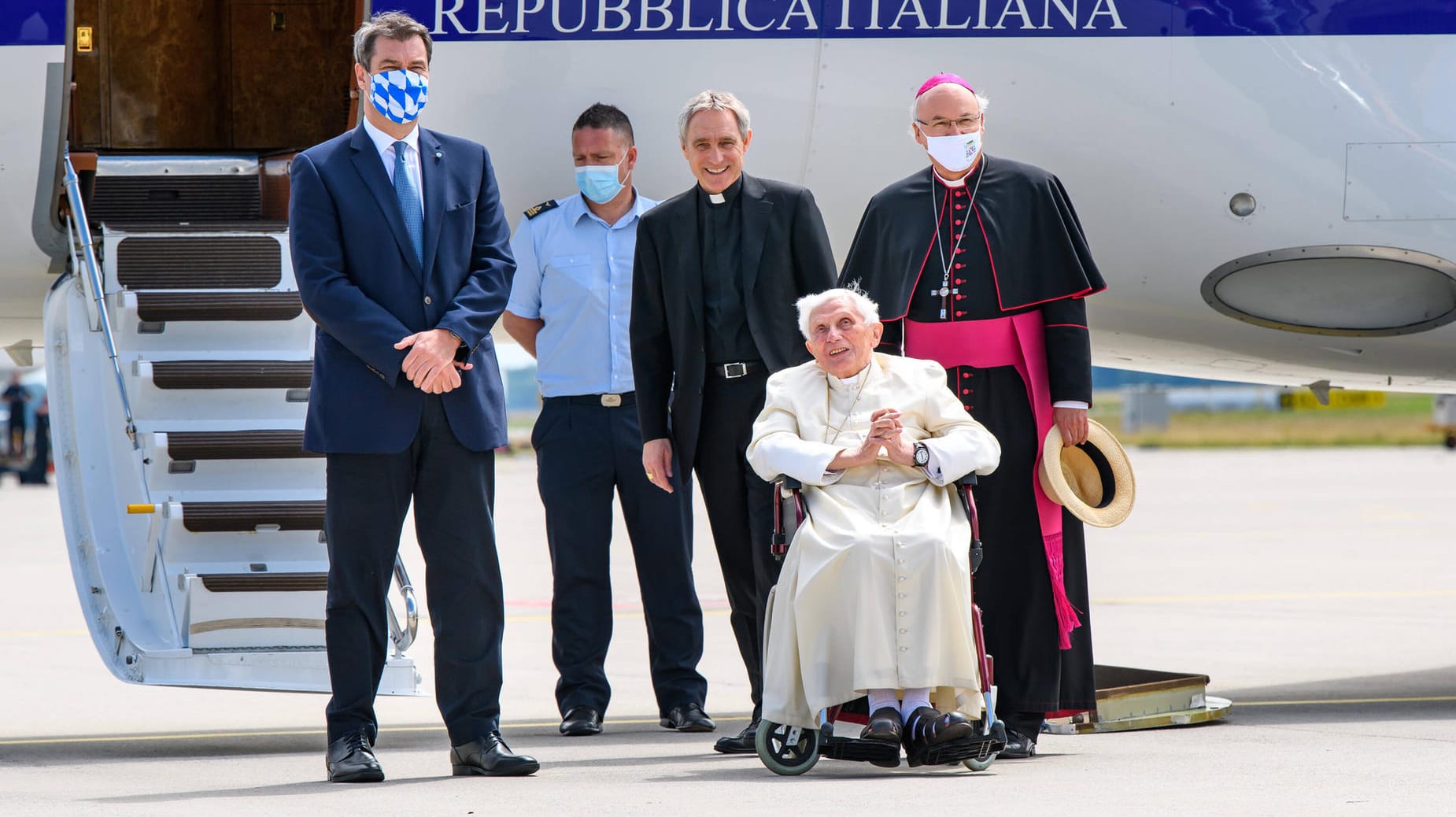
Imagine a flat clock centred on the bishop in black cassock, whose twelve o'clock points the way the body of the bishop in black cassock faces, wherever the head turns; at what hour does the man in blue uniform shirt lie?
The man in blue uniform shirt is roughly at 4 o'clock from the bishop in black cassock.

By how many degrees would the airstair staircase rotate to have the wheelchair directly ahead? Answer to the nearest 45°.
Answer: approximately 45° to its left

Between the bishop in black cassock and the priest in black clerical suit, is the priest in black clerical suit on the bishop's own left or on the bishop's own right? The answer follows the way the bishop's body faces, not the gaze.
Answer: on the bishop's own right

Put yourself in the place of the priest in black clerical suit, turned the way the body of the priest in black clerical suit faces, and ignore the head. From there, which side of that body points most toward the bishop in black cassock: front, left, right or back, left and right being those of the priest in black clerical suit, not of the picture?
left

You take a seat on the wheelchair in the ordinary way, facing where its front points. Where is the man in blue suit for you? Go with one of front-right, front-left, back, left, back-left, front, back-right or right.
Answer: right

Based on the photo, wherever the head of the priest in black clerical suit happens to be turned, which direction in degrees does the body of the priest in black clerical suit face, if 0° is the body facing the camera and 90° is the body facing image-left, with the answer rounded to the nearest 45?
approximately 0°

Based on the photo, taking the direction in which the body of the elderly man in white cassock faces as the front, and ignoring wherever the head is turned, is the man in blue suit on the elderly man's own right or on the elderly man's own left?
on the elderly man's own right
